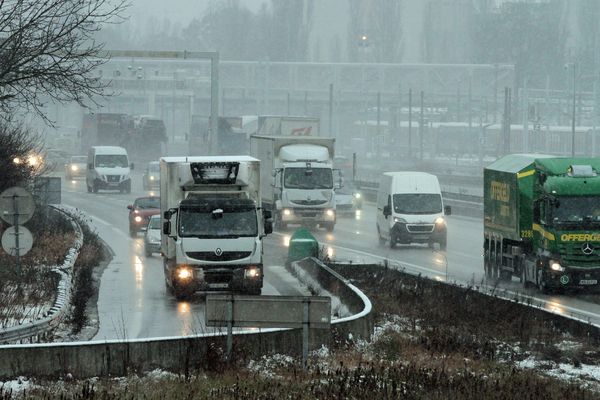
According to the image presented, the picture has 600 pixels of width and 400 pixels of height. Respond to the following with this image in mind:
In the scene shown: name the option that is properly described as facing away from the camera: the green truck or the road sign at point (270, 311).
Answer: the road sign

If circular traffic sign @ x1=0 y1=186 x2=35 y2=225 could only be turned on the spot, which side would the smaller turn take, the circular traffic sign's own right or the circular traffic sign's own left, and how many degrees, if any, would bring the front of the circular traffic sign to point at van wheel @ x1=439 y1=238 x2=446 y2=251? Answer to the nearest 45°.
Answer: approximately 45° to the circular traffic sign's own right

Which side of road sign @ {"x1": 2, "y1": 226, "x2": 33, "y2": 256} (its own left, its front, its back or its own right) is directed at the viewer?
back

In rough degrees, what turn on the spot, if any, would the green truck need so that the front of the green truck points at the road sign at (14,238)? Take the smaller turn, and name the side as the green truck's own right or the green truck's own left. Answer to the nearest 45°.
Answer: approximately 90° to the green truck's own right

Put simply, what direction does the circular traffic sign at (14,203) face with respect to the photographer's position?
facing away from the viewer

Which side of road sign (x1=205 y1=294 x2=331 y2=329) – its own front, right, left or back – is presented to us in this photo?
back

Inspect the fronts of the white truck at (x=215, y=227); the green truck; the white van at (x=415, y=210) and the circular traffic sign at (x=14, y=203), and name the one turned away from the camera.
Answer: the circular traffic sign

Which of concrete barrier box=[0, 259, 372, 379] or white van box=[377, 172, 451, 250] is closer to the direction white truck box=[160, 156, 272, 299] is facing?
the concrete barrier

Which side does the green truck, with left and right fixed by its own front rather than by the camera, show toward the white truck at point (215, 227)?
right
